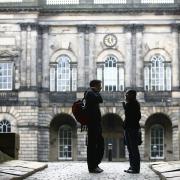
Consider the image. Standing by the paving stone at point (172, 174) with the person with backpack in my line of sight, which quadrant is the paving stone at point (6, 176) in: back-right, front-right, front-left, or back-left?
front-left

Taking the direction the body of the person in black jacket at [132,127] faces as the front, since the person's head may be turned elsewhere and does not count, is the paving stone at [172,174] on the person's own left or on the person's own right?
on the person's own left

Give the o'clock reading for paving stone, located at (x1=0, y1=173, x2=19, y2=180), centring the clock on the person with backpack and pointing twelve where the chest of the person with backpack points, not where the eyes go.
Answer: The paving stone is roughly at 4 o'clock from the person with backpack.

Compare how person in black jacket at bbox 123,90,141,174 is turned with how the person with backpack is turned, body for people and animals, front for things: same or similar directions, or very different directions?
very different directions

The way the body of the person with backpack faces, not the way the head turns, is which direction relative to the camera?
to the viewer's right

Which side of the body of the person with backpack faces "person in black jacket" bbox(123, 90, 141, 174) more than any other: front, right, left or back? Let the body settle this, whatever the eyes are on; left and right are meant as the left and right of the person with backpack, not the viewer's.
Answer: front

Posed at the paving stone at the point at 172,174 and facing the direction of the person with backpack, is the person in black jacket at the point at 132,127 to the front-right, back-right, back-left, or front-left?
front-right

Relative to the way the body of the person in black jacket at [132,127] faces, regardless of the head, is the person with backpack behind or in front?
in front

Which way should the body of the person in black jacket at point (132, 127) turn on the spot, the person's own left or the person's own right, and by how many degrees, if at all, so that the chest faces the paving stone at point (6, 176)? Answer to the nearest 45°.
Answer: approximately 45° to the person's own left

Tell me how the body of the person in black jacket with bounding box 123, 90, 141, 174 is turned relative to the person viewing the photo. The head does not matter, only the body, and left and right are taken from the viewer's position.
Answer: facing to the left of the viewer

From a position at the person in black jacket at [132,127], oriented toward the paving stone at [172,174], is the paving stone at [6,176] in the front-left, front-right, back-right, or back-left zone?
front-right

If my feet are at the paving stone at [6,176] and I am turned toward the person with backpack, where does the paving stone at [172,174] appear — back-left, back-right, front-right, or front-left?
front-right

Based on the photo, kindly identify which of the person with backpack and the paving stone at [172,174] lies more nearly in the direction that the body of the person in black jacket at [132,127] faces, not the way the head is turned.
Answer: the person with backpack

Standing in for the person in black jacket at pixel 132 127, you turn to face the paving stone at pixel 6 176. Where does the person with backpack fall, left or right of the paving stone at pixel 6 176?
right

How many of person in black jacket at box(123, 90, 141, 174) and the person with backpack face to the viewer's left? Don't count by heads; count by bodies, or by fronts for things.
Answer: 1
